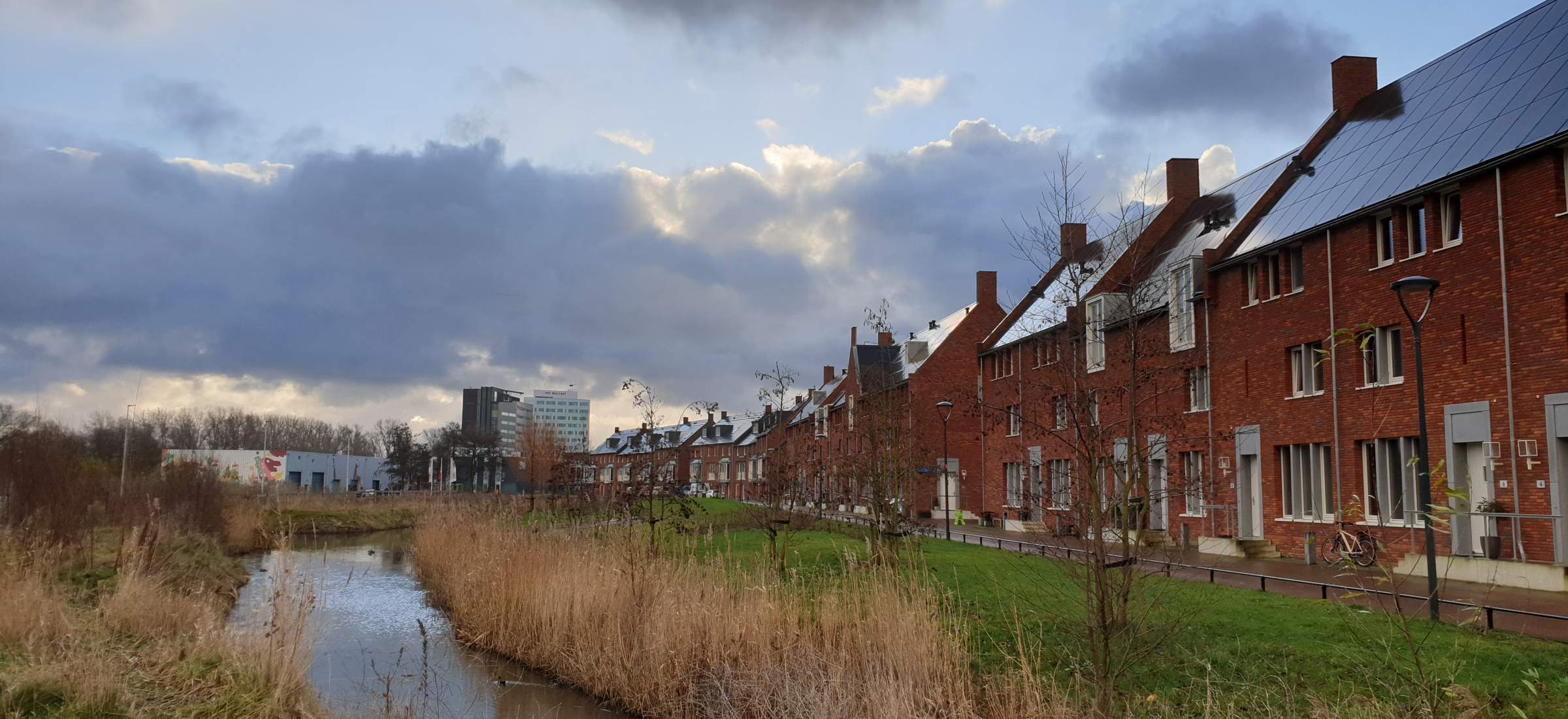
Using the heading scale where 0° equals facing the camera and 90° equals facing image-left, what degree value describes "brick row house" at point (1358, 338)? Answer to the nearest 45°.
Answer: approximately 45°
